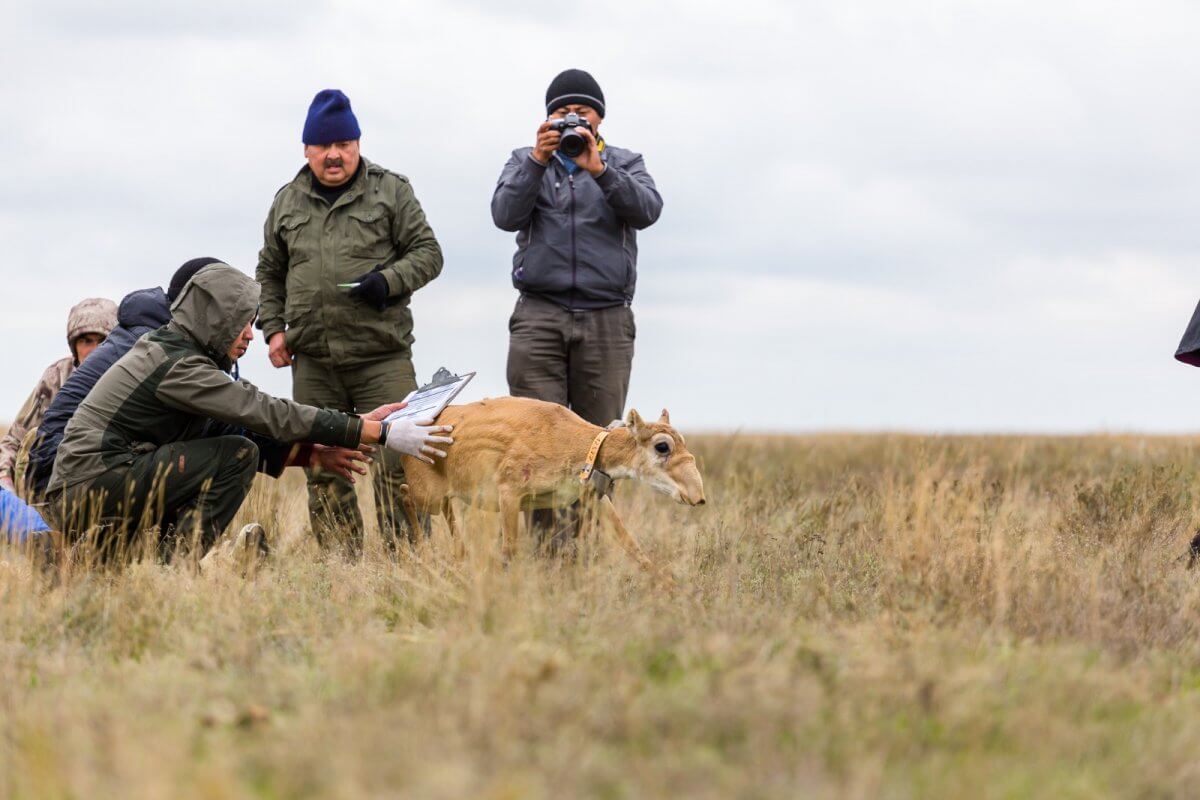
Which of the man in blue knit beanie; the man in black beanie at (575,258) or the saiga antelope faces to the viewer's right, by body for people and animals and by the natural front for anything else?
the saiga antelope

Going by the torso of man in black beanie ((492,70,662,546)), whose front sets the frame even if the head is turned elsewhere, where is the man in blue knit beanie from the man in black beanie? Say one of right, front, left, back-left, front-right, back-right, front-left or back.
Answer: right

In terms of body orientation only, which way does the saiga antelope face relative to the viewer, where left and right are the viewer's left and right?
facing to the right of the viewer

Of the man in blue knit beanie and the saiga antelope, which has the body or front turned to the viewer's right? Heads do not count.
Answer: the saiga antelope

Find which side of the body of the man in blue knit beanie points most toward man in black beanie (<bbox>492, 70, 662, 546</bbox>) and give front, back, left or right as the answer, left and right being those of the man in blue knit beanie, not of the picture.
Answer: left

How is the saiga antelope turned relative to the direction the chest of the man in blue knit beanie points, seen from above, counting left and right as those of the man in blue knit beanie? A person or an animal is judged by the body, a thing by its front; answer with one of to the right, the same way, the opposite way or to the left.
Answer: to the left

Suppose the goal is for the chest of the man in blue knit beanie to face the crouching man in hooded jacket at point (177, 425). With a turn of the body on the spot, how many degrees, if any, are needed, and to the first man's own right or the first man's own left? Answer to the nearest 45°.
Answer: approximately 45° to the first man's own right

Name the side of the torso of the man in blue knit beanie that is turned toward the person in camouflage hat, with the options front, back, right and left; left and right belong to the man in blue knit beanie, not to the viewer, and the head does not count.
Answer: right
